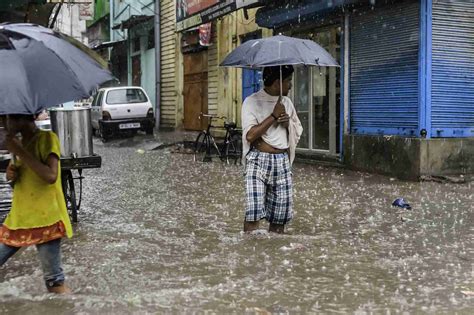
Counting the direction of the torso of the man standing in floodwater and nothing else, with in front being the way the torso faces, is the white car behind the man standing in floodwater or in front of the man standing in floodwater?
behind

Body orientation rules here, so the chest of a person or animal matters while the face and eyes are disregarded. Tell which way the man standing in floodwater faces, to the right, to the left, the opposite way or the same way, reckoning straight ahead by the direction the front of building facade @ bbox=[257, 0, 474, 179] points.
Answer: to the left

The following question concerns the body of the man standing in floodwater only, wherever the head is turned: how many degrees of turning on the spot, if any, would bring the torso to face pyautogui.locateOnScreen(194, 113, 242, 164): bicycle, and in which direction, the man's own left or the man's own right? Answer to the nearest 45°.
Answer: approximately 135° to the man's own left

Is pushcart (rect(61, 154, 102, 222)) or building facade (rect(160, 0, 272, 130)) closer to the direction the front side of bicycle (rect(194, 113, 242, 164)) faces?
the pushcart

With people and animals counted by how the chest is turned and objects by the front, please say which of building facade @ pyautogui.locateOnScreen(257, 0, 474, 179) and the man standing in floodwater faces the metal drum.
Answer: the building facade

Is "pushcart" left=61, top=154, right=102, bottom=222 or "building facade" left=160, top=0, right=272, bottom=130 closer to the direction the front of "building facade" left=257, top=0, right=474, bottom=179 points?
the pushcart

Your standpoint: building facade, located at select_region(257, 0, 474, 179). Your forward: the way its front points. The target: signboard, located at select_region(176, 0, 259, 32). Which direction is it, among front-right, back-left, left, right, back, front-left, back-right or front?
right

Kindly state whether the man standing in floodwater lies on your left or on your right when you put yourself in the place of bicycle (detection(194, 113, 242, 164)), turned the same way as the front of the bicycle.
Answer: on your left

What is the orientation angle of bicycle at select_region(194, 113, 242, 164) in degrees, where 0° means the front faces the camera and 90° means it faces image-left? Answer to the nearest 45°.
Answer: approximately 45°
